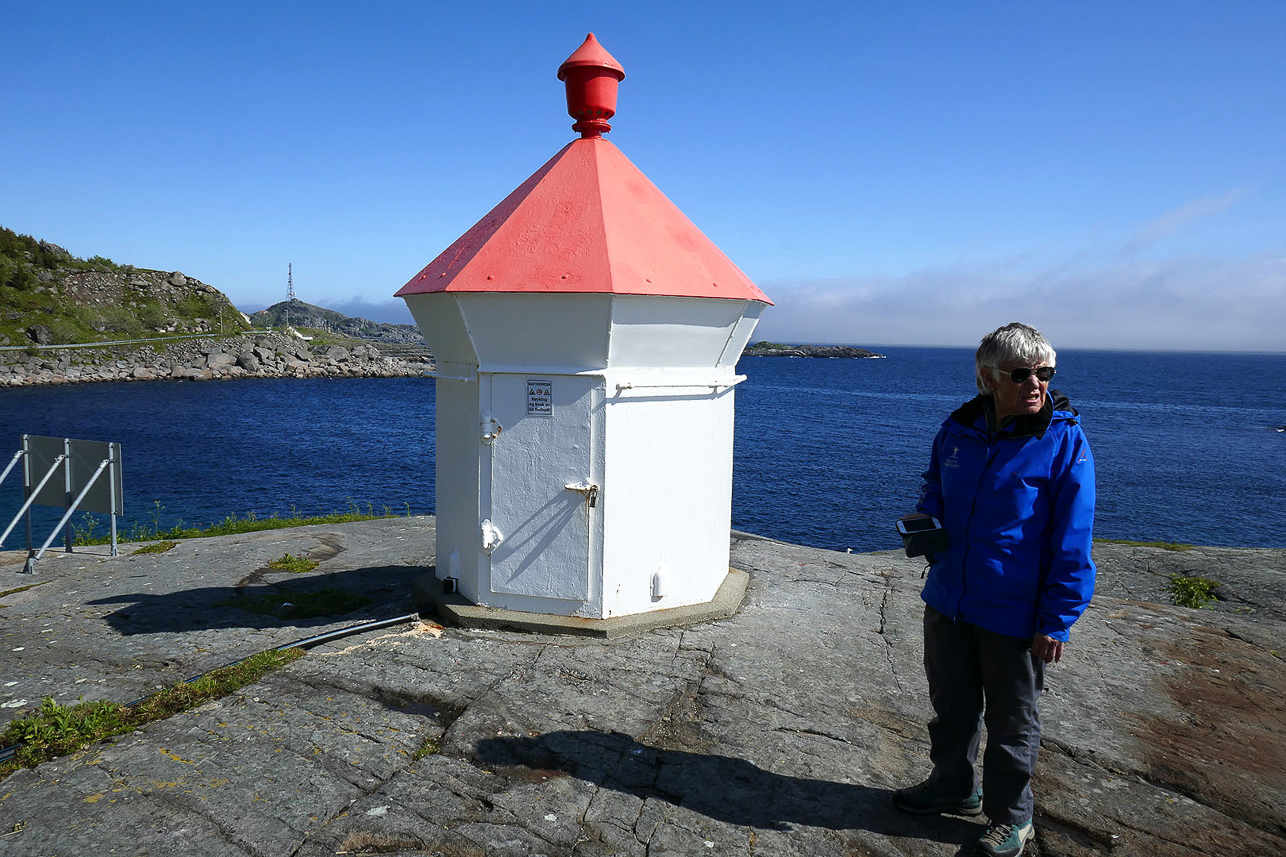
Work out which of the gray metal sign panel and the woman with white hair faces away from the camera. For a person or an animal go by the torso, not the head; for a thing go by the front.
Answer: the gray metal sign panel

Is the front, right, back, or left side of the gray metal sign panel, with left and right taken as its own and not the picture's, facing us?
back

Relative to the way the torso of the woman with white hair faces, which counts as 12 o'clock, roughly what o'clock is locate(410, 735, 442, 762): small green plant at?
The small green plant is roughly at 1 o'clock from the woman with white hair.

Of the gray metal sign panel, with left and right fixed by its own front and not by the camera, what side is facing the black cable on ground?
back

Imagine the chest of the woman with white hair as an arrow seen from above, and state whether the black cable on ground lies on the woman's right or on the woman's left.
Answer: on the woman's right

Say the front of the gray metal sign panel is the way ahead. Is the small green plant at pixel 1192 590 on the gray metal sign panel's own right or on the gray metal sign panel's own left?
on the gray metal sign panel's own right

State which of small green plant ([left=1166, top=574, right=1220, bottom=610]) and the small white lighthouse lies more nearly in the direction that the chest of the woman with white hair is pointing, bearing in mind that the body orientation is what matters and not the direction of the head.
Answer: the small white lighthouse

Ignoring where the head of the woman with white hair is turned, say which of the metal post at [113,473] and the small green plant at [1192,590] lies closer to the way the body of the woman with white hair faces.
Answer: the metal post

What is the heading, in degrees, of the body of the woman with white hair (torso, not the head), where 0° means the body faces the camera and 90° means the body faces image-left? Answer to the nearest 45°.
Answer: approximately 45°

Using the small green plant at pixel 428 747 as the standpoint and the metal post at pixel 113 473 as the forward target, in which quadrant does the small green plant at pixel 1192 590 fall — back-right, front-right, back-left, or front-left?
back-right
